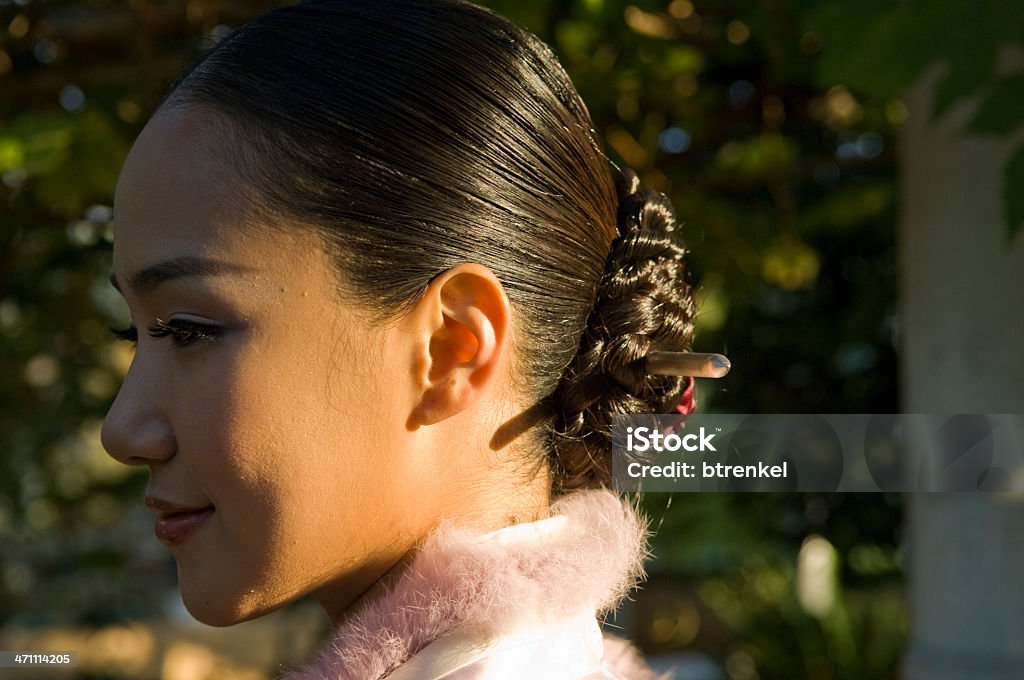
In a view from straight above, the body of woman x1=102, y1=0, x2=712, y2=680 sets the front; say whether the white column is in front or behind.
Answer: behind

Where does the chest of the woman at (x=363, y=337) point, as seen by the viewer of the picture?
to the viewer's left
